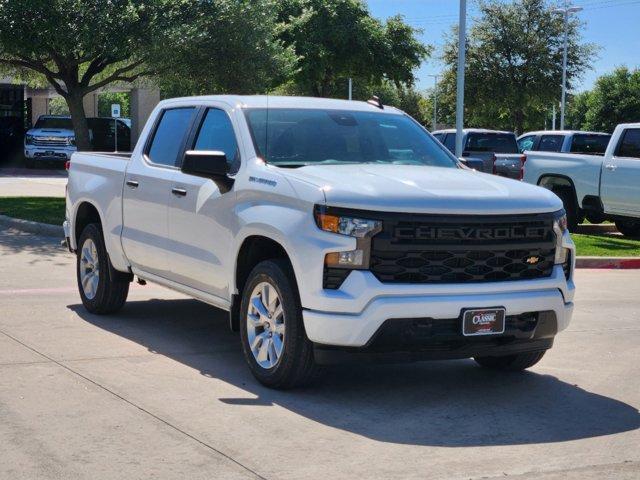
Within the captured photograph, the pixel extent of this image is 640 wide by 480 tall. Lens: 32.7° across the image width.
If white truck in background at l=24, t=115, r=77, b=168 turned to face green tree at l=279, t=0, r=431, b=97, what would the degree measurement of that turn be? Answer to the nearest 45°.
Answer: approximately 90° to its left

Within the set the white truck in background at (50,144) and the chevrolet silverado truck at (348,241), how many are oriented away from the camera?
0

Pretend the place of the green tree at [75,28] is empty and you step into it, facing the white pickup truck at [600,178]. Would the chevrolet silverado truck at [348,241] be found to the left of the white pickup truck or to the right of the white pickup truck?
right

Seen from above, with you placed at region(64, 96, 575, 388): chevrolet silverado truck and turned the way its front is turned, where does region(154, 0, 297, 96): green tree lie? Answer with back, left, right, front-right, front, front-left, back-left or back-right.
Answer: back-left

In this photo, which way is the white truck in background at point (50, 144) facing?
toward the camera

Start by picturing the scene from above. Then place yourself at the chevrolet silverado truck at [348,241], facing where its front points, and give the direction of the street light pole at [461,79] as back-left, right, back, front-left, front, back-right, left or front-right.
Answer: back-left

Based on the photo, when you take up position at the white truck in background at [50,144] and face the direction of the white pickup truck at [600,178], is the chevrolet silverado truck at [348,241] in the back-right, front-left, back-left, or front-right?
front-right
